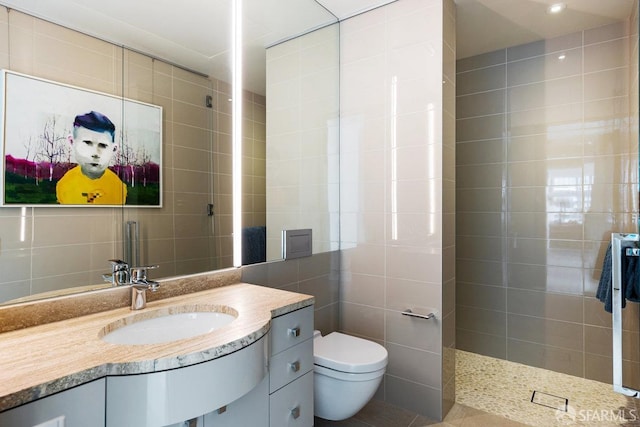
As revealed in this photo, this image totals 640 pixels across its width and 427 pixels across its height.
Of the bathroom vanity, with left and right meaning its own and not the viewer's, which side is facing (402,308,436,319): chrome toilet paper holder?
left

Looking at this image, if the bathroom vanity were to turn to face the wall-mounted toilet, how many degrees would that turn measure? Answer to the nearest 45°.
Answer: approximately 90° to its left

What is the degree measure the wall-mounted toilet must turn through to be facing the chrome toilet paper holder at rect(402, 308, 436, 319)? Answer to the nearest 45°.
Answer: approximately 90° to its left

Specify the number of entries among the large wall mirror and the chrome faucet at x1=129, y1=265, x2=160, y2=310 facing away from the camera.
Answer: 0

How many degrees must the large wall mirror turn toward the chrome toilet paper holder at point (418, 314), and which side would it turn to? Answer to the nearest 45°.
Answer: approximately 45° to its left

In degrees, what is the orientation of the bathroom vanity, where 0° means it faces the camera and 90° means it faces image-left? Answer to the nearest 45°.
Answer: approximately 315°

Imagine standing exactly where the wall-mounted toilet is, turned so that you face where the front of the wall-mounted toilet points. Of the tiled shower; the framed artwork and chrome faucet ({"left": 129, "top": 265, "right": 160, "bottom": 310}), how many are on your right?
2

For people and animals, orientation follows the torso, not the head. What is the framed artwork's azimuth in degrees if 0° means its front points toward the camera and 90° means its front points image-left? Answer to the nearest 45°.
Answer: approximately 315°

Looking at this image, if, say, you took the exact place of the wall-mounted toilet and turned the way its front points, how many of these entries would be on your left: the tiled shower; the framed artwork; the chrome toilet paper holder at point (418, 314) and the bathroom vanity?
2

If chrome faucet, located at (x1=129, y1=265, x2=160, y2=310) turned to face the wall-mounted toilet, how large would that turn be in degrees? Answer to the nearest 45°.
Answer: approximately 45° to its left
